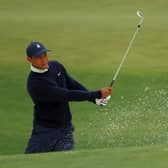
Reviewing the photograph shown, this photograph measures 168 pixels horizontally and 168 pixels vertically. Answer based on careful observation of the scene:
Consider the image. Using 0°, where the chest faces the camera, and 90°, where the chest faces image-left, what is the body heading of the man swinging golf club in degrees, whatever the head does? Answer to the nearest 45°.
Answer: approximately 315°
